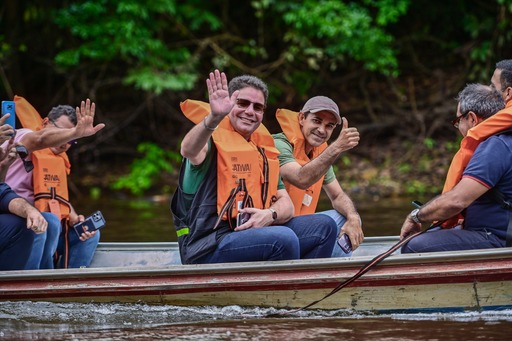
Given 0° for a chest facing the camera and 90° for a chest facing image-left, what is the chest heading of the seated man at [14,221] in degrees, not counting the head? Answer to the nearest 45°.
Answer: approximately 270°

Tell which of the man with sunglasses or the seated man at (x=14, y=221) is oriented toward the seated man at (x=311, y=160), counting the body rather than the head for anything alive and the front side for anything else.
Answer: the seated man at (x=14, y=221)

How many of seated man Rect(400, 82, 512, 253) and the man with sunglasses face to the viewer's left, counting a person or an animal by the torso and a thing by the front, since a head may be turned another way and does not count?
1

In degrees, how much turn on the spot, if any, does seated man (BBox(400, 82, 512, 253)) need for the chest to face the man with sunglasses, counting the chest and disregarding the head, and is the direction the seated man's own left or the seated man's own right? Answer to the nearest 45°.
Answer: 0° — they already face them

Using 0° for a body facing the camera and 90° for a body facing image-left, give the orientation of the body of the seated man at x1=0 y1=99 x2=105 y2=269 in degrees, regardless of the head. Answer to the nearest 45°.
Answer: approximately 315°

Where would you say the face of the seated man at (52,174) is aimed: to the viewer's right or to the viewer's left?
to the viewer's right

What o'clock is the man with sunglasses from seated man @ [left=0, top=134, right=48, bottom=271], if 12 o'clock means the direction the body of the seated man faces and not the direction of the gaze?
The man with sunglasses is roughly at 1 o'clock from the seated man.

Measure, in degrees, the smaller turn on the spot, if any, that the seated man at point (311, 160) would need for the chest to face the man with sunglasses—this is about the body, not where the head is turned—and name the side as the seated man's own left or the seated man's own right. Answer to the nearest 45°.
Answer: approximately 90° to the seated man's own right

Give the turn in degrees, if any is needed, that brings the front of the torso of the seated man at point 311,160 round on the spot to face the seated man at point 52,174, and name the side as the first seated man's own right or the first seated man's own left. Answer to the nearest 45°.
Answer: approximately 135° to the first seated man's own right

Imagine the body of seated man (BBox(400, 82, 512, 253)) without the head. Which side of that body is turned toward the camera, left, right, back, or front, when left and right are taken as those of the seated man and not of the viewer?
left

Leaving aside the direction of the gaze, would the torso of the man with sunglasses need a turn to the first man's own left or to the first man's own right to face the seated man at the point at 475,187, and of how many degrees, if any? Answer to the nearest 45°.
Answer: approximately 45° to the first man's own left

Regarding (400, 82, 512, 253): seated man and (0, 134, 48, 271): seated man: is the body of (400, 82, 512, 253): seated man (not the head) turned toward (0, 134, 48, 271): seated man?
yes
